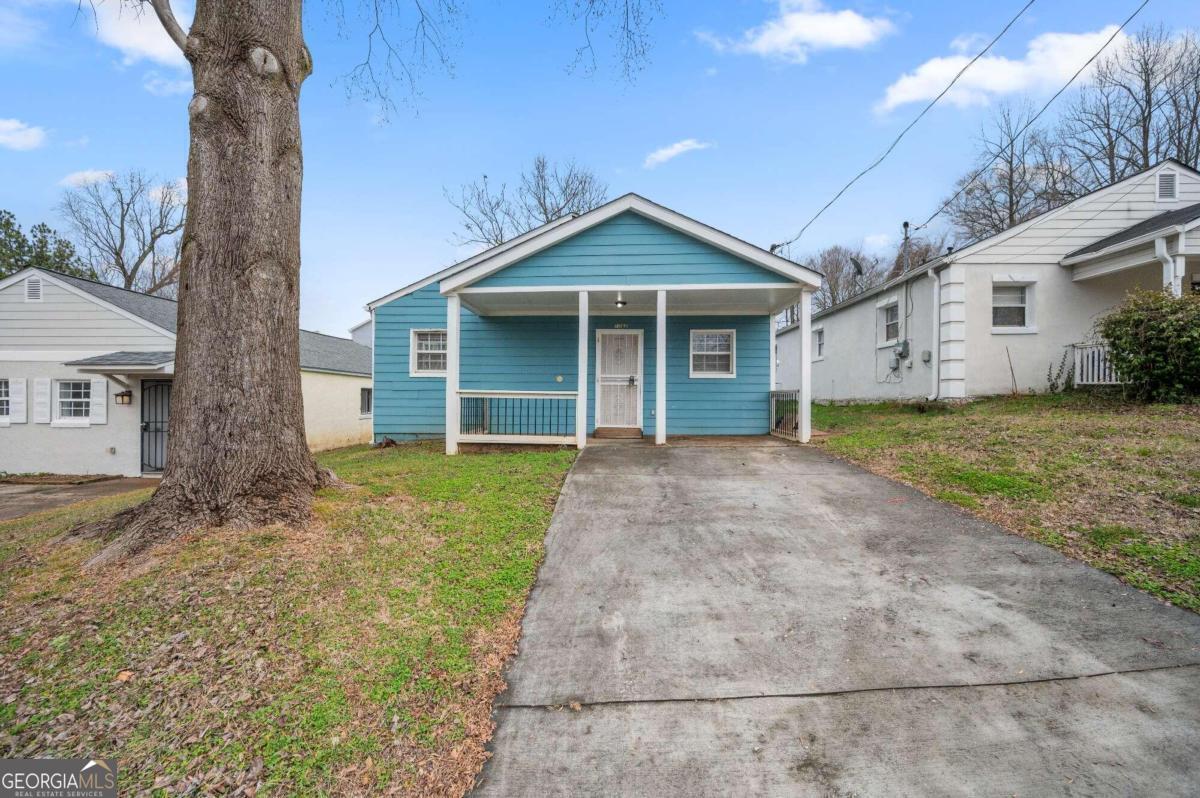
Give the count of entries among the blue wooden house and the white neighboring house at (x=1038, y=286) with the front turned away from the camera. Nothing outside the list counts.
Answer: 0

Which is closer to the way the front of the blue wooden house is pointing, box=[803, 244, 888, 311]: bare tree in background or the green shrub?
the green shrub

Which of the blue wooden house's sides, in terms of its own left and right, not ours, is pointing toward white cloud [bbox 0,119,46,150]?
right

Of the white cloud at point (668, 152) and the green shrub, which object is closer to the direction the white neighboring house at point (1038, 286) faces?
the green shrub

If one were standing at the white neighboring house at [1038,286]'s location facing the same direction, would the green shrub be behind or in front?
in front

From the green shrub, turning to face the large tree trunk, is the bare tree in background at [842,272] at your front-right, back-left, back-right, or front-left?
back-right

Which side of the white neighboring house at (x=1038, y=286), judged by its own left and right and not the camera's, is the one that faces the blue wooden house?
right

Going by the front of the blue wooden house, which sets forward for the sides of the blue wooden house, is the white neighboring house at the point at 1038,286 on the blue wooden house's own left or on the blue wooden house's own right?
on the blue wooden house's own left

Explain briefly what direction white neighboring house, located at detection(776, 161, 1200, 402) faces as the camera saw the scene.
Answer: facing the viewer and to the right of the viewer

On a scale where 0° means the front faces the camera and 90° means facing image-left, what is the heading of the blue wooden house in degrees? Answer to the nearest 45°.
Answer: approximately 0°

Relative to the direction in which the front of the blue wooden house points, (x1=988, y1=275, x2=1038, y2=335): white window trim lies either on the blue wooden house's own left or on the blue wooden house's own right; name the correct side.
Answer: on the blue wooden house's own left
